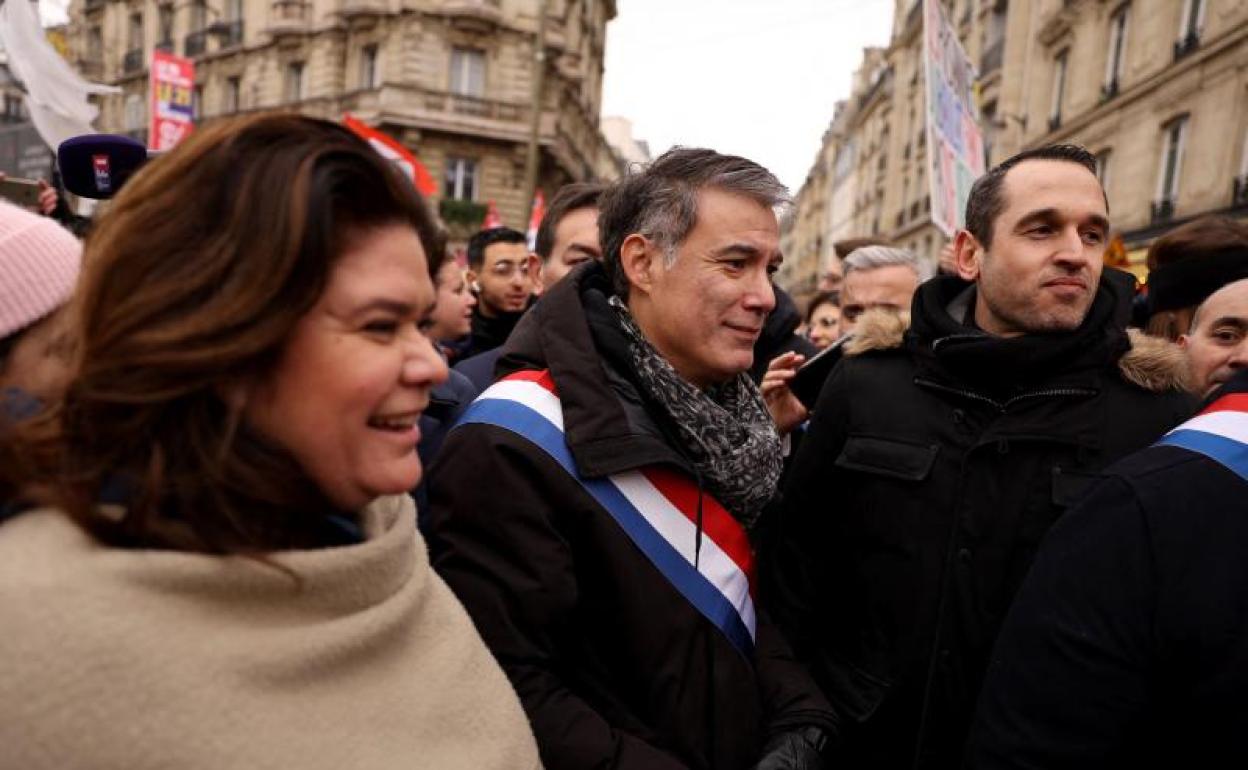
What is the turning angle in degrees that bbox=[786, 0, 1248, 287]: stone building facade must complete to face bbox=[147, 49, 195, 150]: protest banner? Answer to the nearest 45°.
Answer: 0° — it already faces it

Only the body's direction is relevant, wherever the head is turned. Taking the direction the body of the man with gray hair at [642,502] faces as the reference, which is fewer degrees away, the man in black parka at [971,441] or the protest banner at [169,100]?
the man in black parka

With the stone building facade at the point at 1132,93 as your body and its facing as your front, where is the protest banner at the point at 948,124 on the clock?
The protest banner is roughly at 11 o'clock from the stone building facade.

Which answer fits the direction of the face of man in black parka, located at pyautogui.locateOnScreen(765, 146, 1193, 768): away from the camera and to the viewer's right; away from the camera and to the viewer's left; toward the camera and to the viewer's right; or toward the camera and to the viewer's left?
toward the camera and to the viewer's right

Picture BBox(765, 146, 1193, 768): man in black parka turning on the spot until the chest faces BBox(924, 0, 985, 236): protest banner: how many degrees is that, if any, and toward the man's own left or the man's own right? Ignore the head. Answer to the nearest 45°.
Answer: approximately 180°

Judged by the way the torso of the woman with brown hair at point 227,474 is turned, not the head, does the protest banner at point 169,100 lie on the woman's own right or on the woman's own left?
on the woman's own left

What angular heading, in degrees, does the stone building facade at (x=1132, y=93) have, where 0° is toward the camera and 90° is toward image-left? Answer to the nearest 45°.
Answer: approximately 45°

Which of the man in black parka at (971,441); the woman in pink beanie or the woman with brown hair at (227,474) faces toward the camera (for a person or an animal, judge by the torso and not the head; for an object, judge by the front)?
the man in black parka

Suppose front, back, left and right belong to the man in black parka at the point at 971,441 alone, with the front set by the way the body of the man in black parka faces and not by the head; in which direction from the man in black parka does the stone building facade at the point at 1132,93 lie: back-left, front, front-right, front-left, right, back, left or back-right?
back

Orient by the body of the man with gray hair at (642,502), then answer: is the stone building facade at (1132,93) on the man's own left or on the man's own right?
on the man's own left

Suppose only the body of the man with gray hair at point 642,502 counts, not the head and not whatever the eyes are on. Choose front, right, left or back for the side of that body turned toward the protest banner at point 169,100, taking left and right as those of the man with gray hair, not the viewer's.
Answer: back

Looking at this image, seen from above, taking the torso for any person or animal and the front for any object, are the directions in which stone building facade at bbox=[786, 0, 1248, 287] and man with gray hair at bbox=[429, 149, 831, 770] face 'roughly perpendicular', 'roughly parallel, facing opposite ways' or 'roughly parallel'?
roughly perpendicular

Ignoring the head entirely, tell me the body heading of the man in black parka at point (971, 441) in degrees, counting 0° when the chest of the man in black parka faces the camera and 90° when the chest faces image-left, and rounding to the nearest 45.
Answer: approximately 0°
